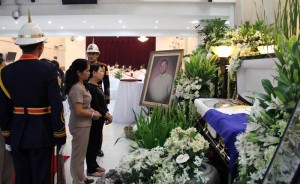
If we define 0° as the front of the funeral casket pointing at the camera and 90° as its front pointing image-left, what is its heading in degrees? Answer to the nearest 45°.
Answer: approximately 45°

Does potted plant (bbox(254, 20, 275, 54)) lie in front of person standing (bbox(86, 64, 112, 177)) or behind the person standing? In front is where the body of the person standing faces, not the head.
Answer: in front

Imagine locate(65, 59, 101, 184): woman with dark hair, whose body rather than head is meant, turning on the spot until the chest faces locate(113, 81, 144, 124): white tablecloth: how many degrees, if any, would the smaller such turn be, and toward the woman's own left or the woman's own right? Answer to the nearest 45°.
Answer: approximately 90° to the woman's own left

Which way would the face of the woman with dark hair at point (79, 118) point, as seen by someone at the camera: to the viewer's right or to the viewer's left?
to the viewer's right

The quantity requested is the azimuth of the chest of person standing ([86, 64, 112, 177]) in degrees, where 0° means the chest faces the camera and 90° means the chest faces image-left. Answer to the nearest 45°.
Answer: approximately 270°

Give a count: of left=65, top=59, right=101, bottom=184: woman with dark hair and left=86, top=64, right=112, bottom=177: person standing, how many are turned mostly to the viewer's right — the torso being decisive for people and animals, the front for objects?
2

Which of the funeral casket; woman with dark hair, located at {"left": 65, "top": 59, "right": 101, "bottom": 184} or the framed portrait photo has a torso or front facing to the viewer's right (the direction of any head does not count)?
the woman with dark hair

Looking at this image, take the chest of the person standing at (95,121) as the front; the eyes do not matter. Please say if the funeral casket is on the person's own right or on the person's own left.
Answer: on the person's own right

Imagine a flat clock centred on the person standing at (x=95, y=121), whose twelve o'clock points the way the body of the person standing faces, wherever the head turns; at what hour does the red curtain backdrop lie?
The red curtain backdrop is roughly at 9 o'clock from the person standing.

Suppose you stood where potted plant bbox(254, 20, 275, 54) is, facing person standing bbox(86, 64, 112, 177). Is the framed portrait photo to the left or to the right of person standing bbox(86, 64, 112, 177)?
right

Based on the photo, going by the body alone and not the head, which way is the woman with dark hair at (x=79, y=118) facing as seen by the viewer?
to the viewer's right
